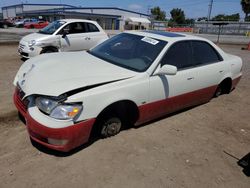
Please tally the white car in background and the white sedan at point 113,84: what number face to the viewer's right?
0

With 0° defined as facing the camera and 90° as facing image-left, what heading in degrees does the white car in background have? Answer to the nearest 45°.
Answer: approximately 45°

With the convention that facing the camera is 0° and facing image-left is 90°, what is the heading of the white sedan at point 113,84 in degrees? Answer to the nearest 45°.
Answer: approximately 45°

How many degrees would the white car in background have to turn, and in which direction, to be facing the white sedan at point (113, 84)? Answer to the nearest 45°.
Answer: approximately 45° to its left

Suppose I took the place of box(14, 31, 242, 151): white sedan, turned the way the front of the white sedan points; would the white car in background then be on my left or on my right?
on my right
